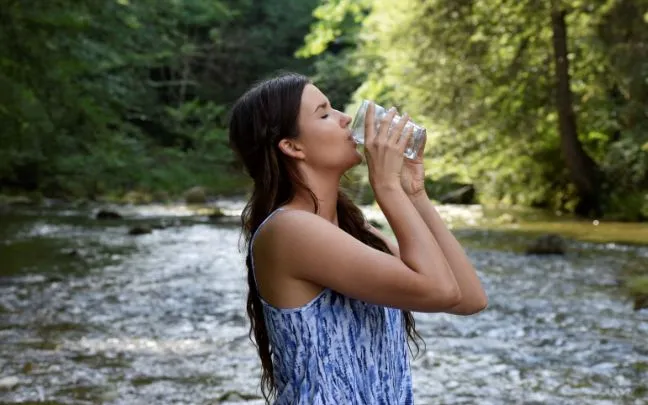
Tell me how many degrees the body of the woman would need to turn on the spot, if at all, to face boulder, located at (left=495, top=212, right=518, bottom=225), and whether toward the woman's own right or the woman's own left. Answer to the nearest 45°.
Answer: approximately 90° to the woman's own left

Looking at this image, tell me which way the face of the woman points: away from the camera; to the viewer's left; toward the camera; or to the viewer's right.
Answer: to the viewer's right

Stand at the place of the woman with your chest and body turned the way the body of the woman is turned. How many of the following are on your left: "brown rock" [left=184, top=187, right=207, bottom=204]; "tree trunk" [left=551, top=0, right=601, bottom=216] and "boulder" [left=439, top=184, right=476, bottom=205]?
3

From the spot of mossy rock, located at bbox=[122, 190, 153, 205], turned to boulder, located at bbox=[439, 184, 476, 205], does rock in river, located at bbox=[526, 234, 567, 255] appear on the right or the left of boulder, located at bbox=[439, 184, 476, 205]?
right

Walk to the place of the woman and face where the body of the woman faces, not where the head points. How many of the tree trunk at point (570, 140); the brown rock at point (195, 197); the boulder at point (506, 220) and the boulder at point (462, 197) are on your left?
4

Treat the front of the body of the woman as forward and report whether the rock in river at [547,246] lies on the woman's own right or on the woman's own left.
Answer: on the woman's own left

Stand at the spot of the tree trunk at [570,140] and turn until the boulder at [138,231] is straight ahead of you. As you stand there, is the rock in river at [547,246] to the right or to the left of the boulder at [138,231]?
left

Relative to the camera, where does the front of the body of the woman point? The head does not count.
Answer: to the viewer's right
